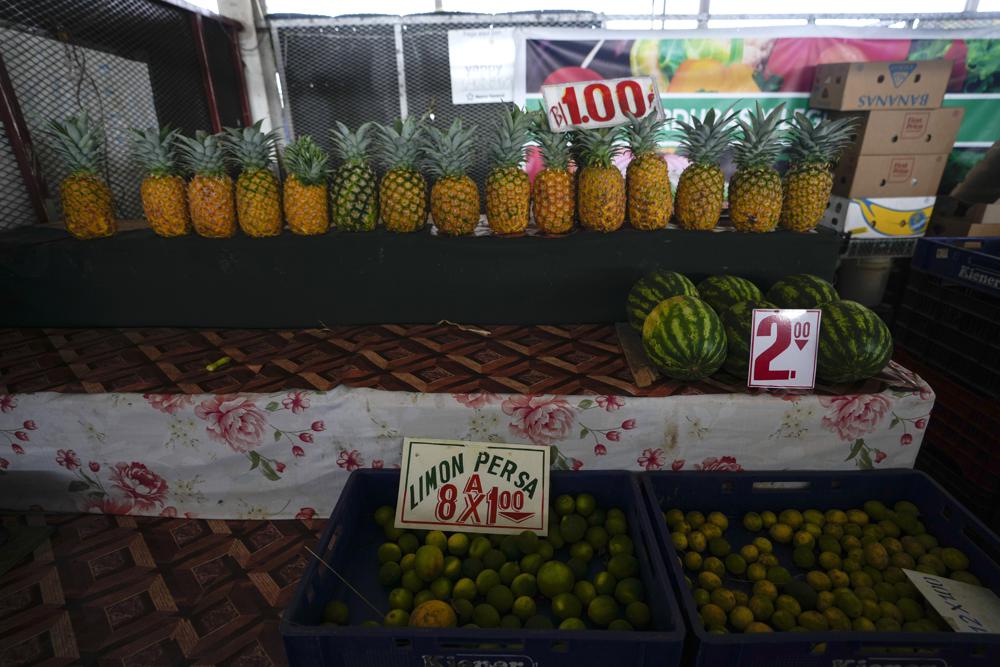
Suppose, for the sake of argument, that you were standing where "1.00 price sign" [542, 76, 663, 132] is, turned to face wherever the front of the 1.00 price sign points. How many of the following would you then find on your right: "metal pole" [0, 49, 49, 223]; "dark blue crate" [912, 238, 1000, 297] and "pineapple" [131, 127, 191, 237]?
2

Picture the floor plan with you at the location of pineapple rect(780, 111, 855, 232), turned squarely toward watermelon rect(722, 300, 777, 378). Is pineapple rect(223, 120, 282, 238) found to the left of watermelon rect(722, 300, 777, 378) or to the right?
right

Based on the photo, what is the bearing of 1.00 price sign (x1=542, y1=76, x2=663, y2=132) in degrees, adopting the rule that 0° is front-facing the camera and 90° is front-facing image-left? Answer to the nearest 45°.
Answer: approximately 0°

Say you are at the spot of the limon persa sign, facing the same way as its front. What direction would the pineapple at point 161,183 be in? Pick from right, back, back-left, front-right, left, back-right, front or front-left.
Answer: back-right

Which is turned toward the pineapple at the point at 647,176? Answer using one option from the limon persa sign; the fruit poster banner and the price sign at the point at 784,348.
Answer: the fruit poster banner

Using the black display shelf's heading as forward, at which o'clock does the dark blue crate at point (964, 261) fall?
The dark blue crate is roughly at 9 o'clock from the black display shelf.
